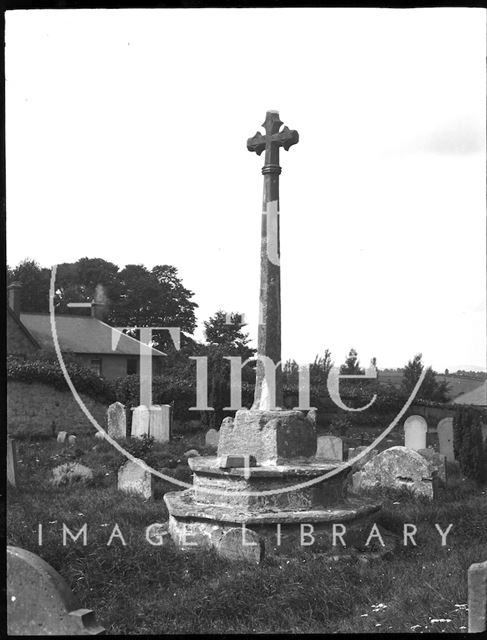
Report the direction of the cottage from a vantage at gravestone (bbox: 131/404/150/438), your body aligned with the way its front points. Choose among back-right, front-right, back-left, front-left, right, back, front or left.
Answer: back

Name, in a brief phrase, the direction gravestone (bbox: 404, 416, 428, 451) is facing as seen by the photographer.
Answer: facing the viewer

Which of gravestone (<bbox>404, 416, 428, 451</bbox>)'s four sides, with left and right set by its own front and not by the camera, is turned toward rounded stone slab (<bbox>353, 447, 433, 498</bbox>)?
front

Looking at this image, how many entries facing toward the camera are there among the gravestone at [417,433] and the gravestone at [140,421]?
2

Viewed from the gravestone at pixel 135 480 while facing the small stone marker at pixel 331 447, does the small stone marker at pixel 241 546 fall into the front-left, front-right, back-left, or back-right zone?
back-right

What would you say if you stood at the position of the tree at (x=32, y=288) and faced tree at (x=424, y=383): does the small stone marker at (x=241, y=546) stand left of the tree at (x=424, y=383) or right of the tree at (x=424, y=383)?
right

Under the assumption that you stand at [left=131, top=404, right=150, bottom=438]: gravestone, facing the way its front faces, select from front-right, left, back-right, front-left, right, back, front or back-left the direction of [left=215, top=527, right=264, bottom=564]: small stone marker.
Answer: front

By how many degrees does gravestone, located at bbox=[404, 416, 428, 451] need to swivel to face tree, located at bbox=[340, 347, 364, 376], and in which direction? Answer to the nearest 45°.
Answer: approximately 180°

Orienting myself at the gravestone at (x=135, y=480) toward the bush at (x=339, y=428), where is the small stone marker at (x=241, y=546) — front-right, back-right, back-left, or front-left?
back-right

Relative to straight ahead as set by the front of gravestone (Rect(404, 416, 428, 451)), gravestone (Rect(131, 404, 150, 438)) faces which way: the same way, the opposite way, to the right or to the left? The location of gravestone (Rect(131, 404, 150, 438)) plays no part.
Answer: the same way

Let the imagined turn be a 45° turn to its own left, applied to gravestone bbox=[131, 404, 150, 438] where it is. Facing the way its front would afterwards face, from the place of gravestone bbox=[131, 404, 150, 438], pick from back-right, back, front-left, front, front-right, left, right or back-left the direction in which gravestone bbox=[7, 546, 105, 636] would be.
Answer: front-right
